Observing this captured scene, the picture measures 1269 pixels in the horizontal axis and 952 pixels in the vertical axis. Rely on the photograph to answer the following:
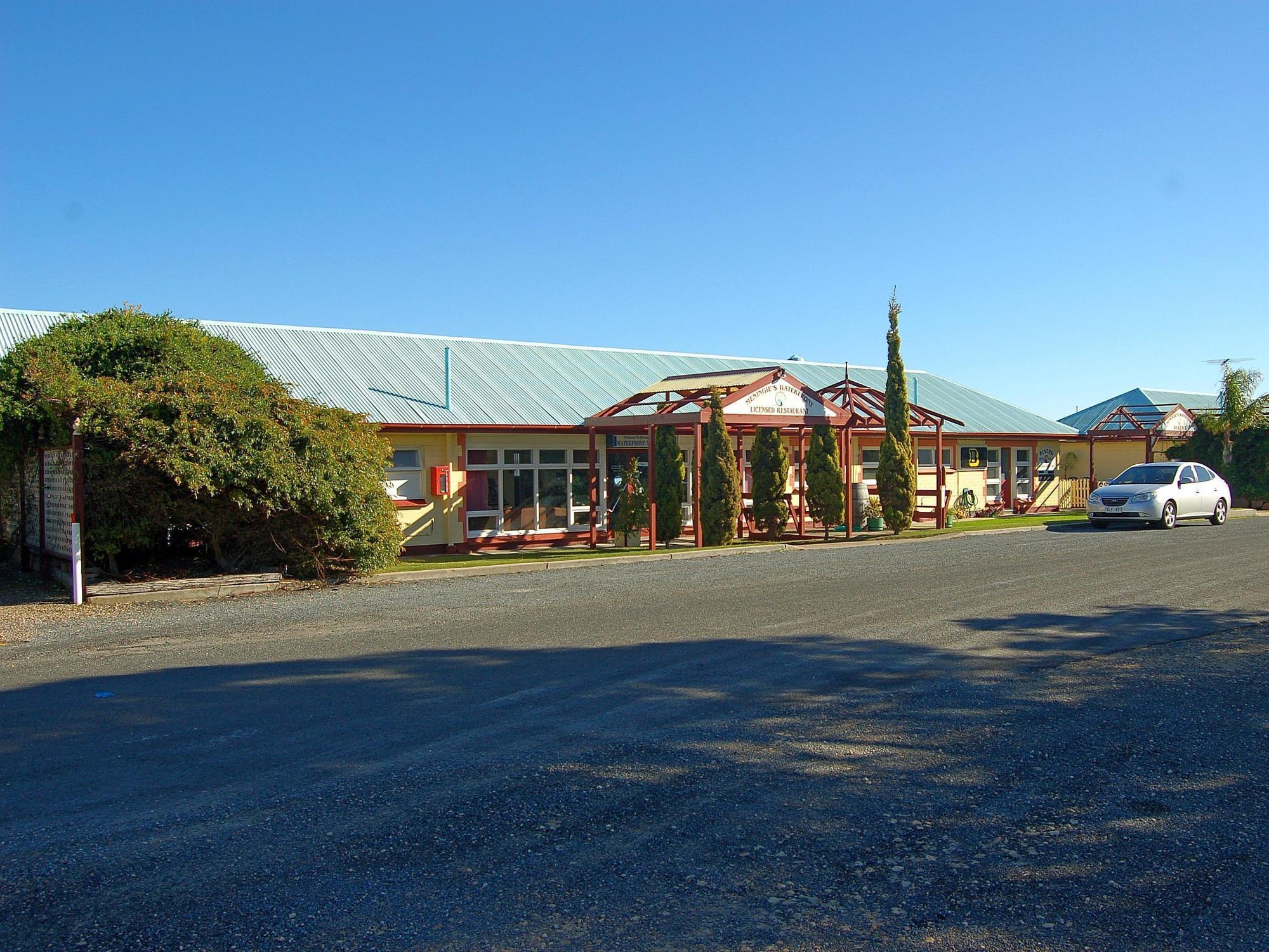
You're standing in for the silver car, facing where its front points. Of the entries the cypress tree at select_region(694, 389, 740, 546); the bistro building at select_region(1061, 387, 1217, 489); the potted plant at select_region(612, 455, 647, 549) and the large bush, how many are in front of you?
3

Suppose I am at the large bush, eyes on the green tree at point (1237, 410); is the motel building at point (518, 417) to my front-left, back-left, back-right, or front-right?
front-left

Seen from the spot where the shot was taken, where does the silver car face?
facing the viewer and to the left of the viewer

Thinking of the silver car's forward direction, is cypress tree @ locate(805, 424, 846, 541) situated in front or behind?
in front

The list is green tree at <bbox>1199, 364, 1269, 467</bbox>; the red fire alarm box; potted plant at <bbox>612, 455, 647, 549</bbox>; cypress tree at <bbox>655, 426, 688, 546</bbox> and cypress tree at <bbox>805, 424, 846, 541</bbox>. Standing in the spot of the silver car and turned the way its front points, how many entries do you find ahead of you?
4

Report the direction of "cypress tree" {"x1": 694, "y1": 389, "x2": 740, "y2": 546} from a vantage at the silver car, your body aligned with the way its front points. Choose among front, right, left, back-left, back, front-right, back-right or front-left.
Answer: front

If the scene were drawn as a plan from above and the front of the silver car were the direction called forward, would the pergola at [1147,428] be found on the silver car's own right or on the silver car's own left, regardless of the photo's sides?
on the silver car's own right

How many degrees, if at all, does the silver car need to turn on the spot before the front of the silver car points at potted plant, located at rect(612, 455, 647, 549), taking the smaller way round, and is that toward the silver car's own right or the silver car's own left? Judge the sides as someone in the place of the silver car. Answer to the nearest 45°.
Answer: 0° — it already faces it

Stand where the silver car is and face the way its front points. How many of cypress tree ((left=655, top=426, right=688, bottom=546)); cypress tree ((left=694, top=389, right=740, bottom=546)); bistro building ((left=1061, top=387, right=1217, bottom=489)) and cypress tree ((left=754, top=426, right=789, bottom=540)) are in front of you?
3

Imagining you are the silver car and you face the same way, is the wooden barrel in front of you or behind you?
in front

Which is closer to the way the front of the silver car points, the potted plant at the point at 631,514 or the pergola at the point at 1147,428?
the potted plant

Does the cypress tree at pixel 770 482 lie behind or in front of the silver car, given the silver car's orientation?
in front

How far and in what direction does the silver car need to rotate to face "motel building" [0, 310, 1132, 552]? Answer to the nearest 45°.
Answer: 0° — it already faces it

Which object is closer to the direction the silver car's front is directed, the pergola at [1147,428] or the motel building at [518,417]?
the motel building
